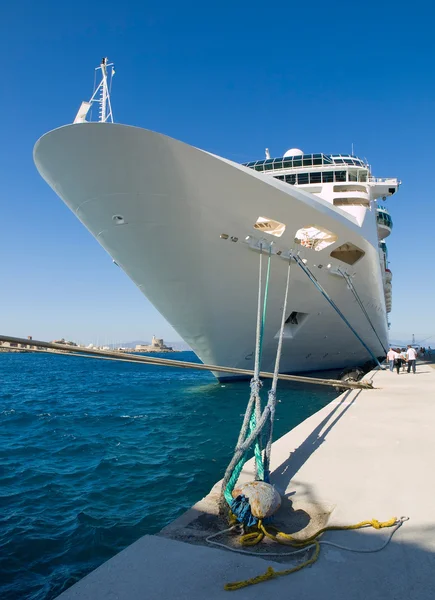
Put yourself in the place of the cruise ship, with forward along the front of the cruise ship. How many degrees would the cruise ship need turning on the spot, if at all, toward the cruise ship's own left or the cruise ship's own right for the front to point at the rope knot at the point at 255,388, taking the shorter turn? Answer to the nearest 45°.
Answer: approximately 45° to the cruise ship's own left

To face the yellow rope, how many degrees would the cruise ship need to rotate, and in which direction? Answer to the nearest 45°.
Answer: approximately 45° to its left

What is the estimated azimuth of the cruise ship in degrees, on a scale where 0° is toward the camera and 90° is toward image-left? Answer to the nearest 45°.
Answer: approximately 45°
